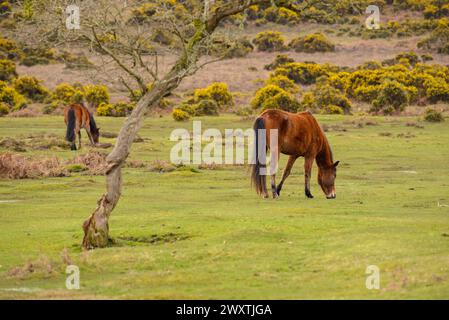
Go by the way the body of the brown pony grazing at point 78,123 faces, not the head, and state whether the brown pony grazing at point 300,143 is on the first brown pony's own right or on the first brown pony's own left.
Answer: on the first brown pony's own right

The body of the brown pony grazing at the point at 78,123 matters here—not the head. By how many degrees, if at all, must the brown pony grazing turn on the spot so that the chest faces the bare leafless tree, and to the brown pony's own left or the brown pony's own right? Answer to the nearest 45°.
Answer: approximately 135° to the brown pony's own right

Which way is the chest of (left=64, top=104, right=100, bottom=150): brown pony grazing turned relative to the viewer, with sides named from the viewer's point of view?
facing away from the viewer and to the right of the viewer
